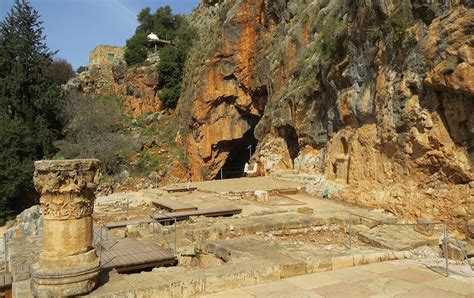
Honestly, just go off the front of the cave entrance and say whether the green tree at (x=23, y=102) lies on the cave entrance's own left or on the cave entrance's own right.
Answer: on the cave entrance's own right

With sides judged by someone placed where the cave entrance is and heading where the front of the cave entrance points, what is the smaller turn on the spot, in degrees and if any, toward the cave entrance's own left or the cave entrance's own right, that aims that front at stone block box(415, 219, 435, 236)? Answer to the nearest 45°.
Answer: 0° — it already faces it

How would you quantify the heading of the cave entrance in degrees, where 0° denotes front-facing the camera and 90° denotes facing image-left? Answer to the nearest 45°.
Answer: approximately 0°

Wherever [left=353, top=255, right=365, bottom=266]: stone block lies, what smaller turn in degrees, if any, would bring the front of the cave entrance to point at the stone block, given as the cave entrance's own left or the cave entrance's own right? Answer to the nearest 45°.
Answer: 0° — it already faces it

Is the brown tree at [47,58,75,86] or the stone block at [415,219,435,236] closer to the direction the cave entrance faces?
the stone block

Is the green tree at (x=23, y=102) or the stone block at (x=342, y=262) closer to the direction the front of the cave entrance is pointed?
the stone block

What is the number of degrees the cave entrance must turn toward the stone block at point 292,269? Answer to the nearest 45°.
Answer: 0° — it already faces it

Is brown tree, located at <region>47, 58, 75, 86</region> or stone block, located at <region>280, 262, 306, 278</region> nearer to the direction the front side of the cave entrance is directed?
the stone block

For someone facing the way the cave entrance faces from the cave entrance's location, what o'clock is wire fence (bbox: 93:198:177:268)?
The wire fence is roughly at 12 o'clock from the cave entrance.

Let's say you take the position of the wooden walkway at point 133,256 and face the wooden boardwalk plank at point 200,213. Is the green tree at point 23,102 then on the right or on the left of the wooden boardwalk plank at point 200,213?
left

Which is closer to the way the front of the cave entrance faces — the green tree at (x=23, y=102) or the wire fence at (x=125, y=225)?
the wire fence
